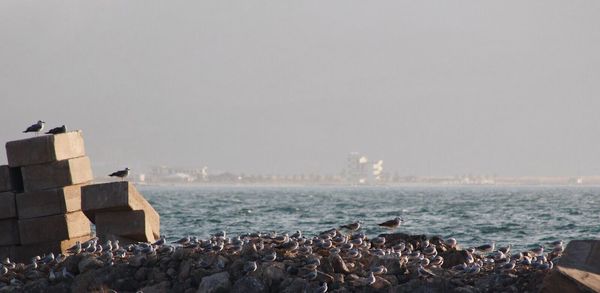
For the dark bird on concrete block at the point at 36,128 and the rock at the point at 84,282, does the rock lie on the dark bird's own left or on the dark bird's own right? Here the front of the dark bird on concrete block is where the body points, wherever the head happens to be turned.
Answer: on the dark bird's own right

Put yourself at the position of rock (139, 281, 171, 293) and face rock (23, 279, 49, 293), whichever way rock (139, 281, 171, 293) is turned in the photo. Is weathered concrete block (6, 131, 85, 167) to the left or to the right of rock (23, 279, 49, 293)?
right

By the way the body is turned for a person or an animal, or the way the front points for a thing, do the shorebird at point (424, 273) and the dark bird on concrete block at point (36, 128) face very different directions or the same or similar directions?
very different directions

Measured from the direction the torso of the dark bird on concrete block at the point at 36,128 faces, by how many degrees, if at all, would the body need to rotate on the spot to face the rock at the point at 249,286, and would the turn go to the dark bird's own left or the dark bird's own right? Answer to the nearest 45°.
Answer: approximately 90° to the dark bird's own right

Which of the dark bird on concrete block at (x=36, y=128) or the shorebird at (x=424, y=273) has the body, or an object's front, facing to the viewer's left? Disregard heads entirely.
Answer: the shorebird

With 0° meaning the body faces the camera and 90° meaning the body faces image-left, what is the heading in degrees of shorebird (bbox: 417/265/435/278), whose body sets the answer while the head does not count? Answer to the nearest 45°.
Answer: approximately 90°

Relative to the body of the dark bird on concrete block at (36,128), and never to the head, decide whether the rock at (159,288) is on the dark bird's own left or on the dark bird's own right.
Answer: on the dark bird's own right

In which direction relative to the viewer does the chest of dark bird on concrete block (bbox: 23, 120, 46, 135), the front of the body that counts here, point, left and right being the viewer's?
facing to the right of the viewer
